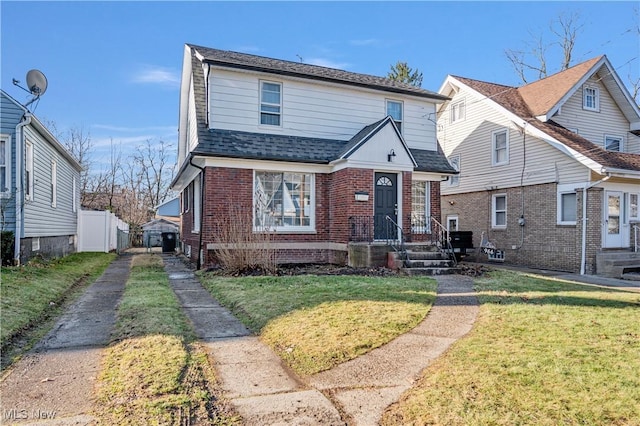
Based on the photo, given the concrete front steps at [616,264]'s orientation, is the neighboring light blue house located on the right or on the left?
on its right

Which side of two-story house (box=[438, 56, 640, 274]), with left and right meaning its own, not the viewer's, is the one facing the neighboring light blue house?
right

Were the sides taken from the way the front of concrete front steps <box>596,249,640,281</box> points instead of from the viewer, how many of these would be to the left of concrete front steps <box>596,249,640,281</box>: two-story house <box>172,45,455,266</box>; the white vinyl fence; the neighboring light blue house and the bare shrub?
0

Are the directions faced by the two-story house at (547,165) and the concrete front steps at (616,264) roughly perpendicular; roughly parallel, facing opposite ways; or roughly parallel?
roughly parallel

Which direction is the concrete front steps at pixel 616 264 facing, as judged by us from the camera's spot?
facing the viewer and to the right of the viewer

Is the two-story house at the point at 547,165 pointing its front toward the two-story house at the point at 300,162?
no

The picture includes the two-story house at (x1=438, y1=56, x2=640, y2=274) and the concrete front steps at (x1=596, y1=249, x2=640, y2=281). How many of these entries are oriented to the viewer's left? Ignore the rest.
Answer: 0

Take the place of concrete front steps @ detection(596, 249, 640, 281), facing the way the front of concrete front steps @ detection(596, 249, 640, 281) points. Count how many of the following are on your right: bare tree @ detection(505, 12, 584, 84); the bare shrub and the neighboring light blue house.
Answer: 2

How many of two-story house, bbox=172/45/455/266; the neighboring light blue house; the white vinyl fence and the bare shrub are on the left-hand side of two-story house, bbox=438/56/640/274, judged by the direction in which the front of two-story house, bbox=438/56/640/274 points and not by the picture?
0

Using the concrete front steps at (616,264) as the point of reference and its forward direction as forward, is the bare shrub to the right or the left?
on its right

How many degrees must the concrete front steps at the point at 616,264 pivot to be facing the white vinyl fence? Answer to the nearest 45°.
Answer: approximately 135° to its right

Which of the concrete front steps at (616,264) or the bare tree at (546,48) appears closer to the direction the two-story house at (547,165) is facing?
the concrete front steps

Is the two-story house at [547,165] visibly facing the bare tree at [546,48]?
no
